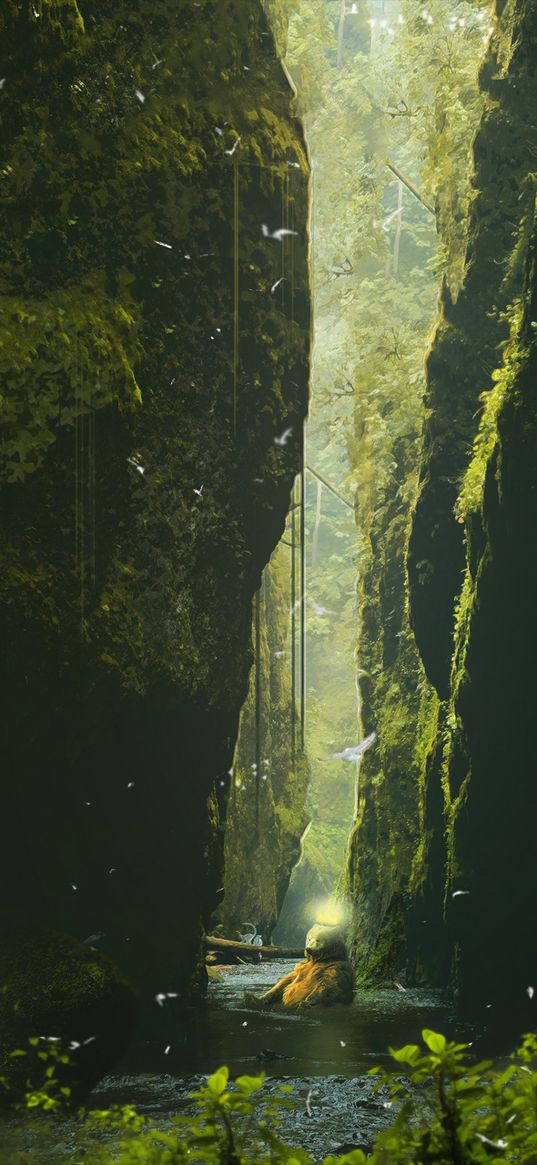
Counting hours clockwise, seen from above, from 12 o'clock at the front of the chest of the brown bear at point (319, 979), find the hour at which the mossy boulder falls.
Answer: The mossy boulder is roughly at 11 o'clock from the brown bear.

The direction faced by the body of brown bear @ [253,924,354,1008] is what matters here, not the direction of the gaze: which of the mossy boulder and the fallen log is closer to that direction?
the mossy boulder

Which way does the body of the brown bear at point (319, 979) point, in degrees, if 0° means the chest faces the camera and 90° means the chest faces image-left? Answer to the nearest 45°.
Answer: approximately 45°

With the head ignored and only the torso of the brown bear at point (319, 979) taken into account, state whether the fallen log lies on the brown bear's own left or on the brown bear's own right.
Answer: on the brown bear's own right
